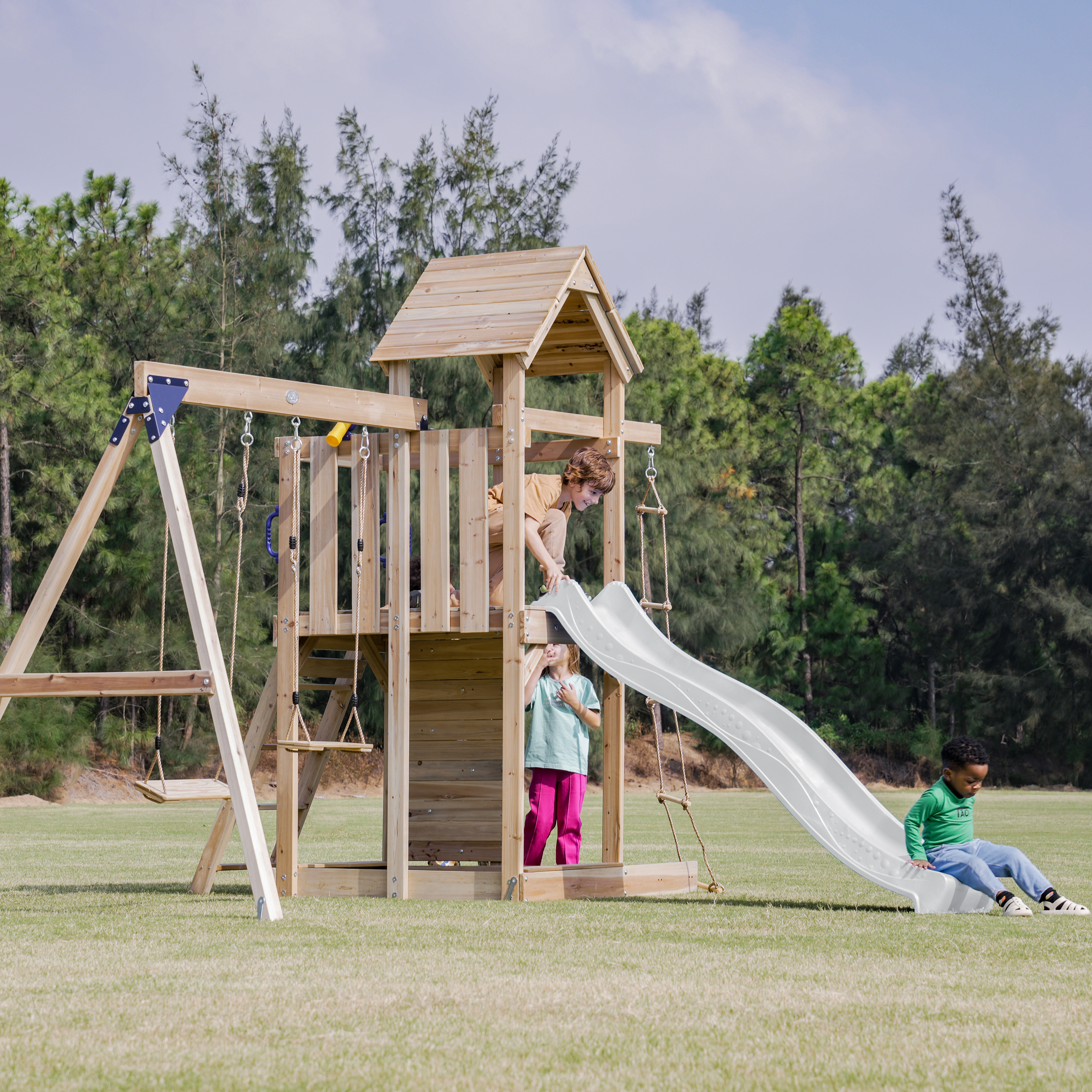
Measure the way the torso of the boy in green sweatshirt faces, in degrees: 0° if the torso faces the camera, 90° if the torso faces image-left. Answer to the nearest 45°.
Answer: approximately 315°

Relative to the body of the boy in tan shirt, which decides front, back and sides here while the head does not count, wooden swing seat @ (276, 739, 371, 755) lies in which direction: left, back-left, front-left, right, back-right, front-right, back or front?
back-right

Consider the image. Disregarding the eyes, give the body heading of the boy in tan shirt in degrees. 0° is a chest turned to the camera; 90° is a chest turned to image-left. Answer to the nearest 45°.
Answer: approximately 270°

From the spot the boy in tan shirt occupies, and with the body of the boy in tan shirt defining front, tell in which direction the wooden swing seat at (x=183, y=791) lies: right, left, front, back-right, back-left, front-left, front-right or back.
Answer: back-right

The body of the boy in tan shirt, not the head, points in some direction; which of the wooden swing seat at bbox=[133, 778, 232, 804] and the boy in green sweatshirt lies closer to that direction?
the boy in green sweatshirt

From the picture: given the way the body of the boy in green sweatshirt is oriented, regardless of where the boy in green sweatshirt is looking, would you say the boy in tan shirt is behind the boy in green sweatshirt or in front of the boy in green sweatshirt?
behind

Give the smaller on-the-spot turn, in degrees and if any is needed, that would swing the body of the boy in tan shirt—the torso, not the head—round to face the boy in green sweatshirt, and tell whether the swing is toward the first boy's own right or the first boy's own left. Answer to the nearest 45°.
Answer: approximately 45° to the first boy's own right
